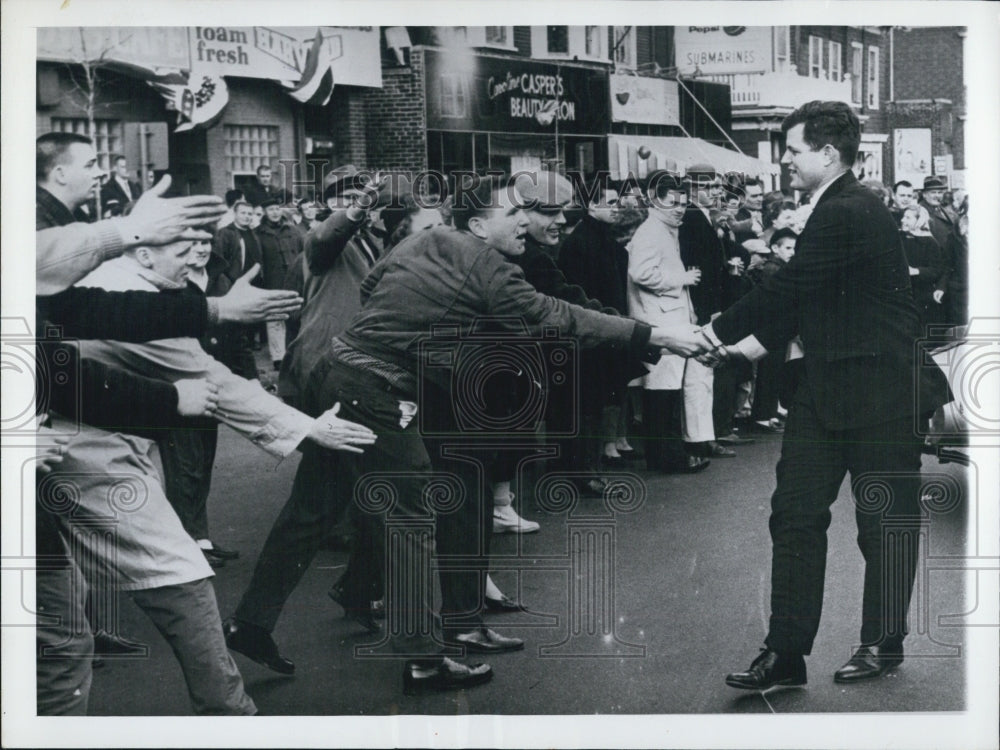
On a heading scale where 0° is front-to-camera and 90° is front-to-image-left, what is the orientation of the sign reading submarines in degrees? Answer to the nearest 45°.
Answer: approximately 0°

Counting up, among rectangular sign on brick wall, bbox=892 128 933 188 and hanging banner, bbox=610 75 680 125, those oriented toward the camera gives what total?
2

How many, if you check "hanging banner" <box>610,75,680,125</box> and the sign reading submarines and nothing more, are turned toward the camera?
2

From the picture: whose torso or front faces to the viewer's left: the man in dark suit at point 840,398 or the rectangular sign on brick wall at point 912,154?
the man in dark suit

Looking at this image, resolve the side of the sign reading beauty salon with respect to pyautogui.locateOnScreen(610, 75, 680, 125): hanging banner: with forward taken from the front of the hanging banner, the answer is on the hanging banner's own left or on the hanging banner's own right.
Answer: on the hanging banner's own right

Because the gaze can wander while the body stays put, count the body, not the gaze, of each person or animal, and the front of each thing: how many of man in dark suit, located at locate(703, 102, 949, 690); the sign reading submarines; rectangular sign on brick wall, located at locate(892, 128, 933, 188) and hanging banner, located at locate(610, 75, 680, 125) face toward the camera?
3

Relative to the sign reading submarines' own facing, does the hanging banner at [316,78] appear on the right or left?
on its right

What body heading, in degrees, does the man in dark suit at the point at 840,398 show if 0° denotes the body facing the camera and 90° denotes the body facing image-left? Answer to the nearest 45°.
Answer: approximately 90°

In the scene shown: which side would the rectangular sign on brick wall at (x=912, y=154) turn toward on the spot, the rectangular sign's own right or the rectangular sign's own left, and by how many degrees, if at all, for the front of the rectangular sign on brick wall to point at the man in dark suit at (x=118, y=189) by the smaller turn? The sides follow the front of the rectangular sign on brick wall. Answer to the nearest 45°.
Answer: approximately 90° to the rectangular sign's own right
